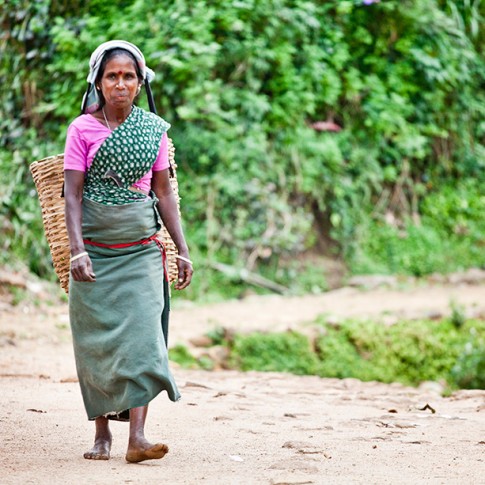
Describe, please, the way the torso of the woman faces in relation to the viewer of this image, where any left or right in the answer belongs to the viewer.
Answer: facing the viewer
